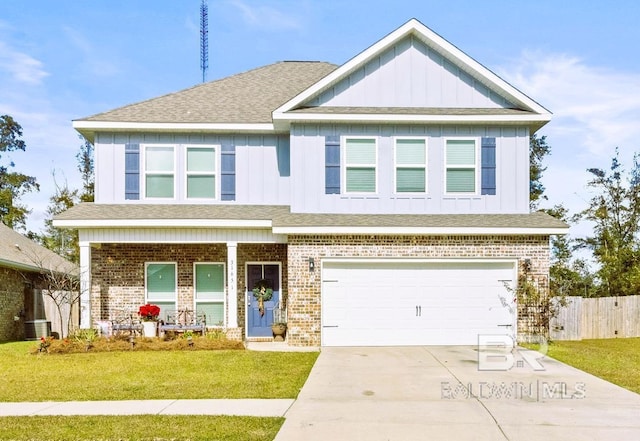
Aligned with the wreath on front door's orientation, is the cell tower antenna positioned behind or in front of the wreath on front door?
behind

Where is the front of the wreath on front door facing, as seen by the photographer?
facing the viewer

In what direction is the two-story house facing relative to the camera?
toward the camera

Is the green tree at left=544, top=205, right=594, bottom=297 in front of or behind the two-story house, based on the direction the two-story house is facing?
behind
